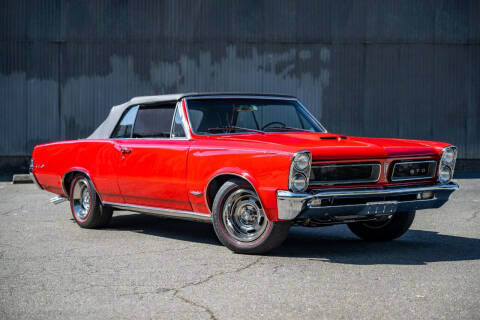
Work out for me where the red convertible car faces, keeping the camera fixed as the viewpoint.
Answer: facing the viewer and to the right of the viewer
